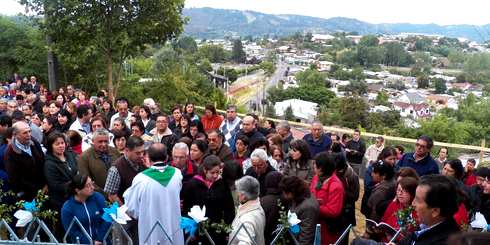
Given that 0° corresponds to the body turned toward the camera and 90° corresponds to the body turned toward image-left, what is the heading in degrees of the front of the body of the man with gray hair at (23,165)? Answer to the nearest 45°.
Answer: approximately 315°

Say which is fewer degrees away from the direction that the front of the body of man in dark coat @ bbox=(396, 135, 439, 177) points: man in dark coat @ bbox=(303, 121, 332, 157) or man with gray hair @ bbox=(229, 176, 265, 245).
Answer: the man with gray hair

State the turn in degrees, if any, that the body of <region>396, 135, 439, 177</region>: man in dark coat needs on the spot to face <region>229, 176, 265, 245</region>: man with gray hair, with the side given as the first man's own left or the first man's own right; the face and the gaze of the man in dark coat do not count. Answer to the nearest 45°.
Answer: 0° — they already face them

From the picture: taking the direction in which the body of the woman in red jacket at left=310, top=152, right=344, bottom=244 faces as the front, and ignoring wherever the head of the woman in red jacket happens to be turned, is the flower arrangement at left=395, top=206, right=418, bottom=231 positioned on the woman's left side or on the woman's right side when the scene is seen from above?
on the woman's left side

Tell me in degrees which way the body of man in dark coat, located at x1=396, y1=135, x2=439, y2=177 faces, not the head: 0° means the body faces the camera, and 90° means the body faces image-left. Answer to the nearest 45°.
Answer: approximately 45°

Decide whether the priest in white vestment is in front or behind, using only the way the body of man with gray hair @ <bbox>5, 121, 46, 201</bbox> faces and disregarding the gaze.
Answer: in front
